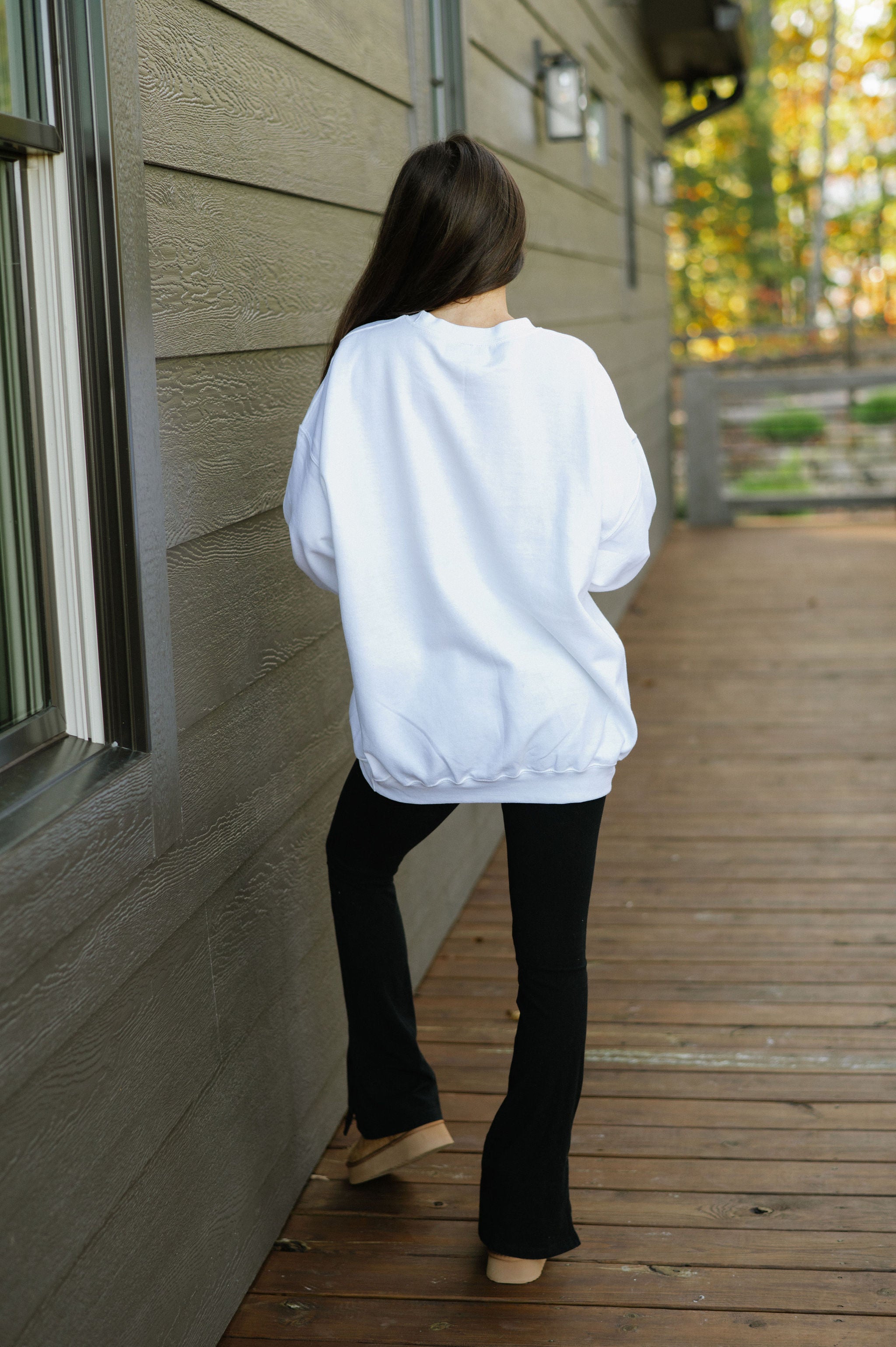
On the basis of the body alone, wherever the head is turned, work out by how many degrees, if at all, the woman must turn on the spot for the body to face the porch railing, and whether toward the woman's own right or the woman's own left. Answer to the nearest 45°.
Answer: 0° — they already face it

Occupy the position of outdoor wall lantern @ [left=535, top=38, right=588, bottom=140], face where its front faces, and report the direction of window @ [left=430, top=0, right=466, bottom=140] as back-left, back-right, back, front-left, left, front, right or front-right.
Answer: right

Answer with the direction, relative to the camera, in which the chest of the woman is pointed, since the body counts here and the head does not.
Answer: away from the camera

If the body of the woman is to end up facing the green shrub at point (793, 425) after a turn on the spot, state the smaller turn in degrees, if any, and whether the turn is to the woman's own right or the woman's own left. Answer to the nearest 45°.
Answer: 0° — they already face it

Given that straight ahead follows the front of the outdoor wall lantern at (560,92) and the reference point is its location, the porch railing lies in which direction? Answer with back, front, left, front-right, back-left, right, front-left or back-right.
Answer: left

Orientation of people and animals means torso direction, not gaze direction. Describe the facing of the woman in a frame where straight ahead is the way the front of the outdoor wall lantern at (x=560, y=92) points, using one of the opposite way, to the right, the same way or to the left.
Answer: to the left

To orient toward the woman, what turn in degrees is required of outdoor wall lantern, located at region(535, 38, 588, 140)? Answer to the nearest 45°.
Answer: approximately 90° to its right

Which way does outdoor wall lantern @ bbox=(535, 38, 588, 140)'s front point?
to the viewer's right

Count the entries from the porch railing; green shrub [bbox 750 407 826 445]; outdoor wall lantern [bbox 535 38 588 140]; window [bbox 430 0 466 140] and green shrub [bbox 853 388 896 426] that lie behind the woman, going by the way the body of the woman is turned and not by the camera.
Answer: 0

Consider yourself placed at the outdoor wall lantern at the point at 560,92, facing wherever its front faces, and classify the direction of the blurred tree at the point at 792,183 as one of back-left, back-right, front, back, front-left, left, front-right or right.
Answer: left

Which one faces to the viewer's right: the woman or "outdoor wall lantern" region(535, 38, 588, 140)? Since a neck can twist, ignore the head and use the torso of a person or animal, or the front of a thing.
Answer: the outdoor wall lantern

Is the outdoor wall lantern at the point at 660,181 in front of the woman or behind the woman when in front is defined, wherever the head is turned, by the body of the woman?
in front

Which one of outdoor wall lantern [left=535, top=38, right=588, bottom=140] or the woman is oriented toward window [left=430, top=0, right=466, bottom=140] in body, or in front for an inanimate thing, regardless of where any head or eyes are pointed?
the woman

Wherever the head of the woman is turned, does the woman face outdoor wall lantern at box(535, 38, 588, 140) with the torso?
yes

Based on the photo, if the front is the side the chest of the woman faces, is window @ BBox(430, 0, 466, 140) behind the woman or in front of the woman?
in front

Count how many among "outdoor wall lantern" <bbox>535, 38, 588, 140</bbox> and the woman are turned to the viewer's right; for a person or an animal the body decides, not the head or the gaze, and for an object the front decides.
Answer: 1

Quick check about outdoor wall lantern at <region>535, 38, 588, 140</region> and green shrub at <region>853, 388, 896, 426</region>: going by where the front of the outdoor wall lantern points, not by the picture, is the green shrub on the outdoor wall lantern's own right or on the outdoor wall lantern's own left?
on the outdoor wall lantern's own left
